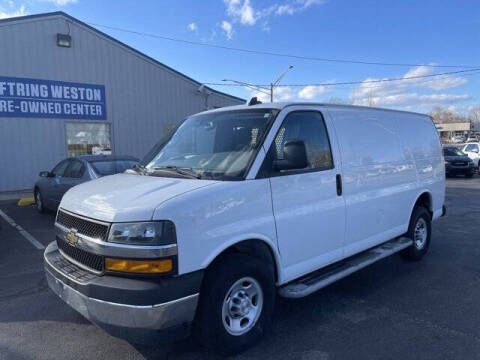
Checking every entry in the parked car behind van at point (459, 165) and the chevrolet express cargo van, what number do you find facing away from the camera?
0

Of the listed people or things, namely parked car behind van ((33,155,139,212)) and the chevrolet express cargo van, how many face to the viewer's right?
0

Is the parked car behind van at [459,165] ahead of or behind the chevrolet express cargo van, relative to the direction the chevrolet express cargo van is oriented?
behind

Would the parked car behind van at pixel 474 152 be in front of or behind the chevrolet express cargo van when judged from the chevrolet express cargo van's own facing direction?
behind

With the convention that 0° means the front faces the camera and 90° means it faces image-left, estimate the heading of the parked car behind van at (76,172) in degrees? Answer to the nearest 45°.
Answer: approximately 135°

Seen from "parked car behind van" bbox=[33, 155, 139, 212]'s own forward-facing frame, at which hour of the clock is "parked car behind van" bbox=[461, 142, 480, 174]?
"parked car behind van" bbox=[461, 142, 480, 174] is roughly at 4 o'clock from "parked car behind van" bbox=[33, 155, 139, 212].

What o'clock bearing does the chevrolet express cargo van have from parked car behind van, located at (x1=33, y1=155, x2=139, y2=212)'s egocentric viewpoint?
The chevrolet express cargo van is roughly at 7 o'clock from the parked car behind van.

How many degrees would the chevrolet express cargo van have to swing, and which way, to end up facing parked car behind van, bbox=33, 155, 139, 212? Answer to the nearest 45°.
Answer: approximately 90° to its right

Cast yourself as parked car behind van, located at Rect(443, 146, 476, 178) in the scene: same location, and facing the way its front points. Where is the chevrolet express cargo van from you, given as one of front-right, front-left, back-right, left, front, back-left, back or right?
front-right
